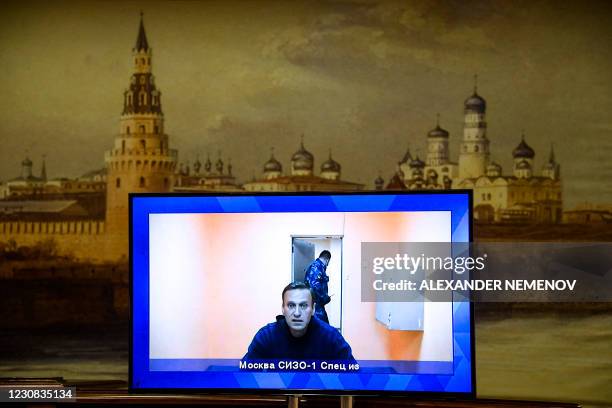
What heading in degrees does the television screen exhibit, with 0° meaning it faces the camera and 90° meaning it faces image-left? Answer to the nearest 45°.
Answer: approximately 0°
